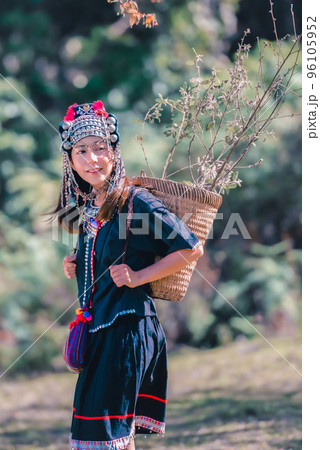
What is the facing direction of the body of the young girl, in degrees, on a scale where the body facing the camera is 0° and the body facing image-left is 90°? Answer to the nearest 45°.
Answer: approximately 45°
